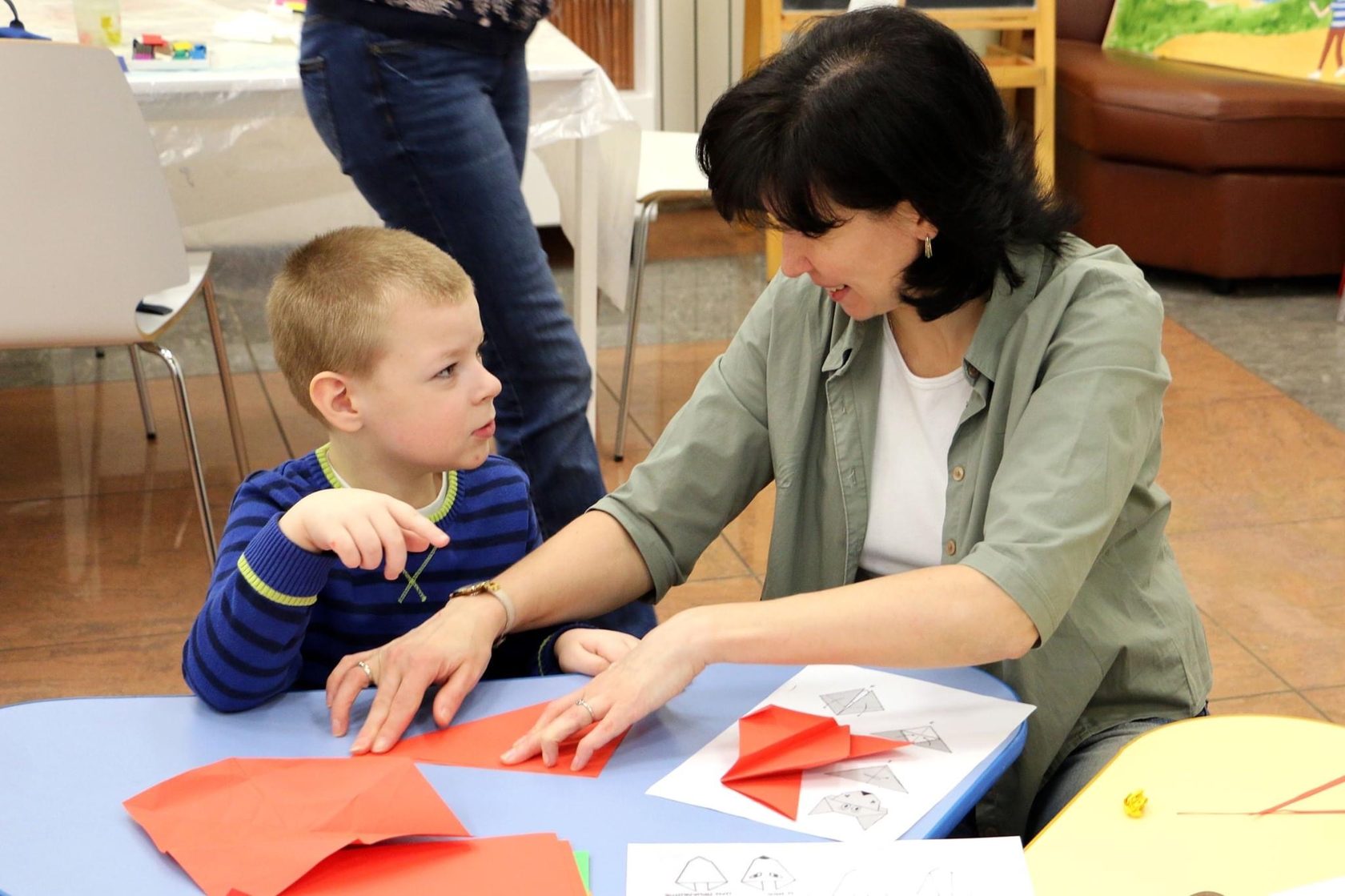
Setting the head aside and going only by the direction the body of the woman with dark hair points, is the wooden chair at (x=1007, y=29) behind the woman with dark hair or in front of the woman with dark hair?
behind

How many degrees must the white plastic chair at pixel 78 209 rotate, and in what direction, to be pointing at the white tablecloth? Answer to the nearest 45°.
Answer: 0° — it already faces it

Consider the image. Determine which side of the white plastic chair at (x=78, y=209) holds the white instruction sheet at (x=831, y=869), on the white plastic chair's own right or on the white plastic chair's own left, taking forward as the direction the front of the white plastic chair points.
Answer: on the white plastic chair's own right

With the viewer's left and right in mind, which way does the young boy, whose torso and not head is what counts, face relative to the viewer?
facing the viewer and to the right of the viewer

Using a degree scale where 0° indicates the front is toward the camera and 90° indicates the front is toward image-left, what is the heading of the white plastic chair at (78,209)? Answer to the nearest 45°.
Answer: approximately 225°

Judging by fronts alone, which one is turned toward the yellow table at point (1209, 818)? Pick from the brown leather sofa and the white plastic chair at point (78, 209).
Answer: the brown leather sofa

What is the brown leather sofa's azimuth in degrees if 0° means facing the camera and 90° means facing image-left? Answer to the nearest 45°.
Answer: approximately 0°

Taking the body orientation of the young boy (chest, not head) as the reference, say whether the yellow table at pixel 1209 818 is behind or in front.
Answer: in front

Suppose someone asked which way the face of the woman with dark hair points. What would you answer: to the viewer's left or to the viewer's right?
to the viewer's left

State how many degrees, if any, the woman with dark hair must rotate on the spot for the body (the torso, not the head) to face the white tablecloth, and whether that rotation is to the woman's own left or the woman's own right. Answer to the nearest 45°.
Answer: approximately 90° to the woman's own right
